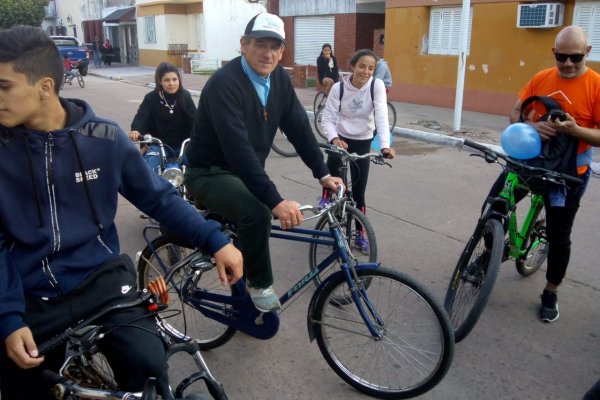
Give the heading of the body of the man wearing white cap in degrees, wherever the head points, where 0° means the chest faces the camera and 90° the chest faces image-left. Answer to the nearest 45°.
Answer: approximately 315°

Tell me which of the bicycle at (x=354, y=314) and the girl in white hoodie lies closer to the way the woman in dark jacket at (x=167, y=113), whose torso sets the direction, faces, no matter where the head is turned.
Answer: the bicycle

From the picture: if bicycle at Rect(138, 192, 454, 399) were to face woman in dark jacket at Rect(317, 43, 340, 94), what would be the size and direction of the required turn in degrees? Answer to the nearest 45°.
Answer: approximately 135° to its left

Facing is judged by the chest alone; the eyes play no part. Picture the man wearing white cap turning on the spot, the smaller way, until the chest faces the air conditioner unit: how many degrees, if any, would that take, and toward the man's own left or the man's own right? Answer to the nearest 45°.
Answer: approximately 90° to the man's own left

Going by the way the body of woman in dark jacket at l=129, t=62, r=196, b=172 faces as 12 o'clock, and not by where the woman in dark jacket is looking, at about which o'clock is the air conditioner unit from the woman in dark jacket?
The air conditioner unit is roughly at 8 o'clock from the woman in dark jacket.

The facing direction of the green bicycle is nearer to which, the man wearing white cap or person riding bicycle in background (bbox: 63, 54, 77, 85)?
the man wearing white cap

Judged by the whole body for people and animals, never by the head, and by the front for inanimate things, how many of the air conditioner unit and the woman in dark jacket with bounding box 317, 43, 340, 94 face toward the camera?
2

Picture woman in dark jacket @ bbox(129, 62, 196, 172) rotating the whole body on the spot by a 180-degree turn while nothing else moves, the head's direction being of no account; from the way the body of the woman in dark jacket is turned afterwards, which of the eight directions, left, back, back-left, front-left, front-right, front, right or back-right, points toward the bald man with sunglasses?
back-right

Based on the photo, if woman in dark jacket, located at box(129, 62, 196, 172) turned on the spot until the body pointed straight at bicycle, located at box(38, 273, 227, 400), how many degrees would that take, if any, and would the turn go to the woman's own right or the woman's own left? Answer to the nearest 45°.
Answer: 0° — they already face it

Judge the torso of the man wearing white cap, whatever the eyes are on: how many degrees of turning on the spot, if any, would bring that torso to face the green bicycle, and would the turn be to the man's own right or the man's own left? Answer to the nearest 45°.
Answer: approximately 45° to the man's own left

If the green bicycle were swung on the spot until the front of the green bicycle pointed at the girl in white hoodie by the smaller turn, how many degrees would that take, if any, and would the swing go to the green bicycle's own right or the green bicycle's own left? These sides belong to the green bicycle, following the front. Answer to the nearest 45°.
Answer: approximately 90° to the green bicycle's own right

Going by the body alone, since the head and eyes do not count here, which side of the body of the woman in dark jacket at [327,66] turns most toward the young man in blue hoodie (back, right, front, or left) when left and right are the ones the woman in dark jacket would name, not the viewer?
front
